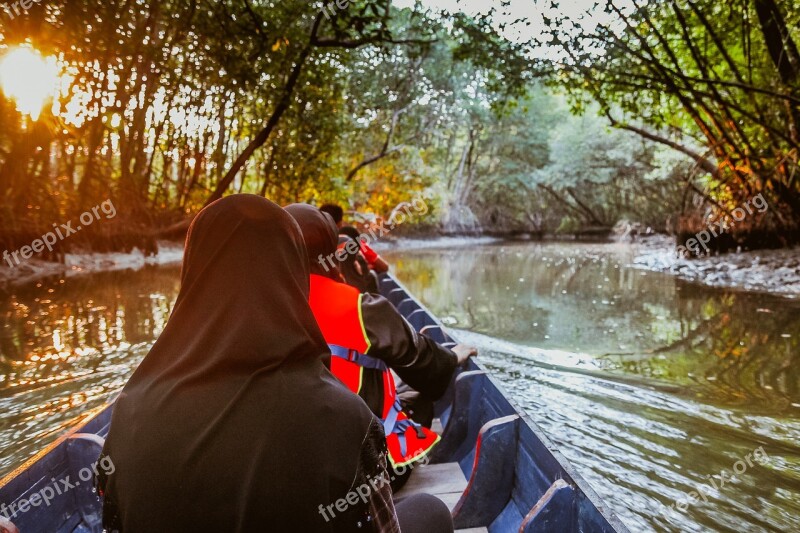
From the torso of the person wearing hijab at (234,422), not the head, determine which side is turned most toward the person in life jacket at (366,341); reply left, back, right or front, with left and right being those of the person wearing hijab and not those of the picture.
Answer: front

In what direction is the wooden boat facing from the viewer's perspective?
away from the camera

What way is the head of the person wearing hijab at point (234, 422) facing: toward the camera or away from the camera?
away from the camera

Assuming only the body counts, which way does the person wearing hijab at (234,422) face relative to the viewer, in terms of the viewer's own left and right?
facing away from the viewer
